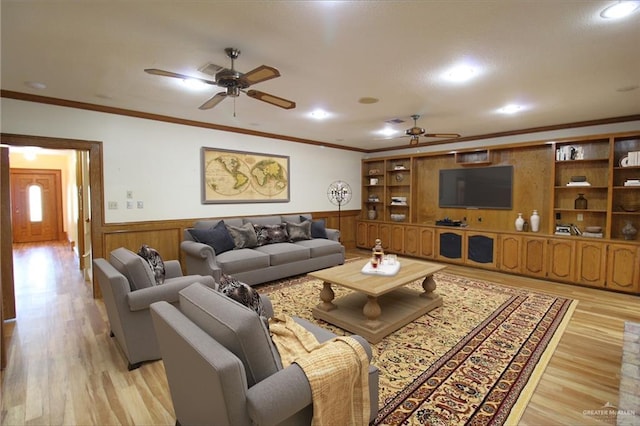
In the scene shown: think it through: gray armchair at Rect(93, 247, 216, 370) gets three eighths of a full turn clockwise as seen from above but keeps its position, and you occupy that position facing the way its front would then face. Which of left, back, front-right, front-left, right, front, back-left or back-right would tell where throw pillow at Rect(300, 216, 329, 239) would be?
back

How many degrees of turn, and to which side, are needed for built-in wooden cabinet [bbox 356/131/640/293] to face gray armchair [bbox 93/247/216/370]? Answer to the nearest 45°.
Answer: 0° — it already faces it

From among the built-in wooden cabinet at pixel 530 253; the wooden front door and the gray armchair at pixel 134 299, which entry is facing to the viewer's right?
the gray armchair

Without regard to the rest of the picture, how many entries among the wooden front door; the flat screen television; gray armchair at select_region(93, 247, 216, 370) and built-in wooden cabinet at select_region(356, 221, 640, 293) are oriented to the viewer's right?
1

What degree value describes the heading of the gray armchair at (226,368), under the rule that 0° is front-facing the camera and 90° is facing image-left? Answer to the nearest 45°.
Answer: approximately 225°

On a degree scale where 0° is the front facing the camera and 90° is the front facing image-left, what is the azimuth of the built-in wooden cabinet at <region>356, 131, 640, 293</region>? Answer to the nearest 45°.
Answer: approximately 45°

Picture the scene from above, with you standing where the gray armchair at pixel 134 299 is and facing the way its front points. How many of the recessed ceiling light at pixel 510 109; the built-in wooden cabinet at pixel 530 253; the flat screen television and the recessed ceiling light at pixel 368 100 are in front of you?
4

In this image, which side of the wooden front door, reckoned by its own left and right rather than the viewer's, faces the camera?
front

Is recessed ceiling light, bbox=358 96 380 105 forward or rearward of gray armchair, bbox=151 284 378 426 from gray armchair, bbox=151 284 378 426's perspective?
forward

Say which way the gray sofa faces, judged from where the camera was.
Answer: facing the viewer and to the right of the viewer

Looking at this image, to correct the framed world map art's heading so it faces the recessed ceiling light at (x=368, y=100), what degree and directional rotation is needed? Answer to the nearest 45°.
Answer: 0° — it already faces it

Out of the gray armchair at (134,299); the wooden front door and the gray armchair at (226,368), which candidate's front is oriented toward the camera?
the wooden front door

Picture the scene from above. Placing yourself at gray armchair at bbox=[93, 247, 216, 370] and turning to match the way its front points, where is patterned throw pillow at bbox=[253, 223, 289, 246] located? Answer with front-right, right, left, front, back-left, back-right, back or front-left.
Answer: front-left

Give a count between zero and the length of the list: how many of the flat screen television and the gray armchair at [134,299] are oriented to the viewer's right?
1

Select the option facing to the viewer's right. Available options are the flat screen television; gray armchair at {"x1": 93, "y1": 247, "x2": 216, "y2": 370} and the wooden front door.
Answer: the gray armchair

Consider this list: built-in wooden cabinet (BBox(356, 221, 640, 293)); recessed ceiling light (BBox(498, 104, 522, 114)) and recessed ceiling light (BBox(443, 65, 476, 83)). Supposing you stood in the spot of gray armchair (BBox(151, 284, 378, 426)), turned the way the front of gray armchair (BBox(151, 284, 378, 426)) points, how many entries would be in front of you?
3

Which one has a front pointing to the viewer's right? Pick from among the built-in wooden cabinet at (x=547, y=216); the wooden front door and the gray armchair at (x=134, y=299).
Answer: the gray armchair
